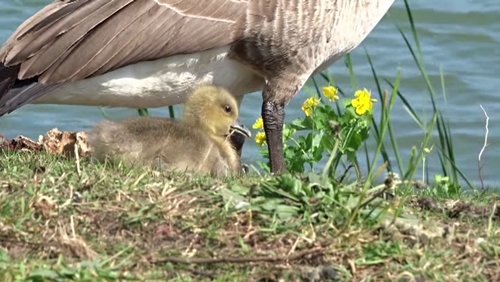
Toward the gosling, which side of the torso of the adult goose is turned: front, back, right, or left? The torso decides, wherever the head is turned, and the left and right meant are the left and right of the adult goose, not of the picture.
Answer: right

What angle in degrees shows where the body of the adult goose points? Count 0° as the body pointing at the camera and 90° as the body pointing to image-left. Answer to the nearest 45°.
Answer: approximately 270°

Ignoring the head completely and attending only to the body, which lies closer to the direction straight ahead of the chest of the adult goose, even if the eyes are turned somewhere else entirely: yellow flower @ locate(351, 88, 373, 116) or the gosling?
the yellow flower

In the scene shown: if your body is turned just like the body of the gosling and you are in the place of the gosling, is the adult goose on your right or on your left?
on your left

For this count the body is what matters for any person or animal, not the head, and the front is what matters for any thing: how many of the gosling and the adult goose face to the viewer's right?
2

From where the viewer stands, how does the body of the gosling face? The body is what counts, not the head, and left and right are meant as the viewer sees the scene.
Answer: facing to the right of the viewer

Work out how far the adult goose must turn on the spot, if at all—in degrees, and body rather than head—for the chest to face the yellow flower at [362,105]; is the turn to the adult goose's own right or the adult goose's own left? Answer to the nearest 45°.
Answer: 0° — it already faces it
